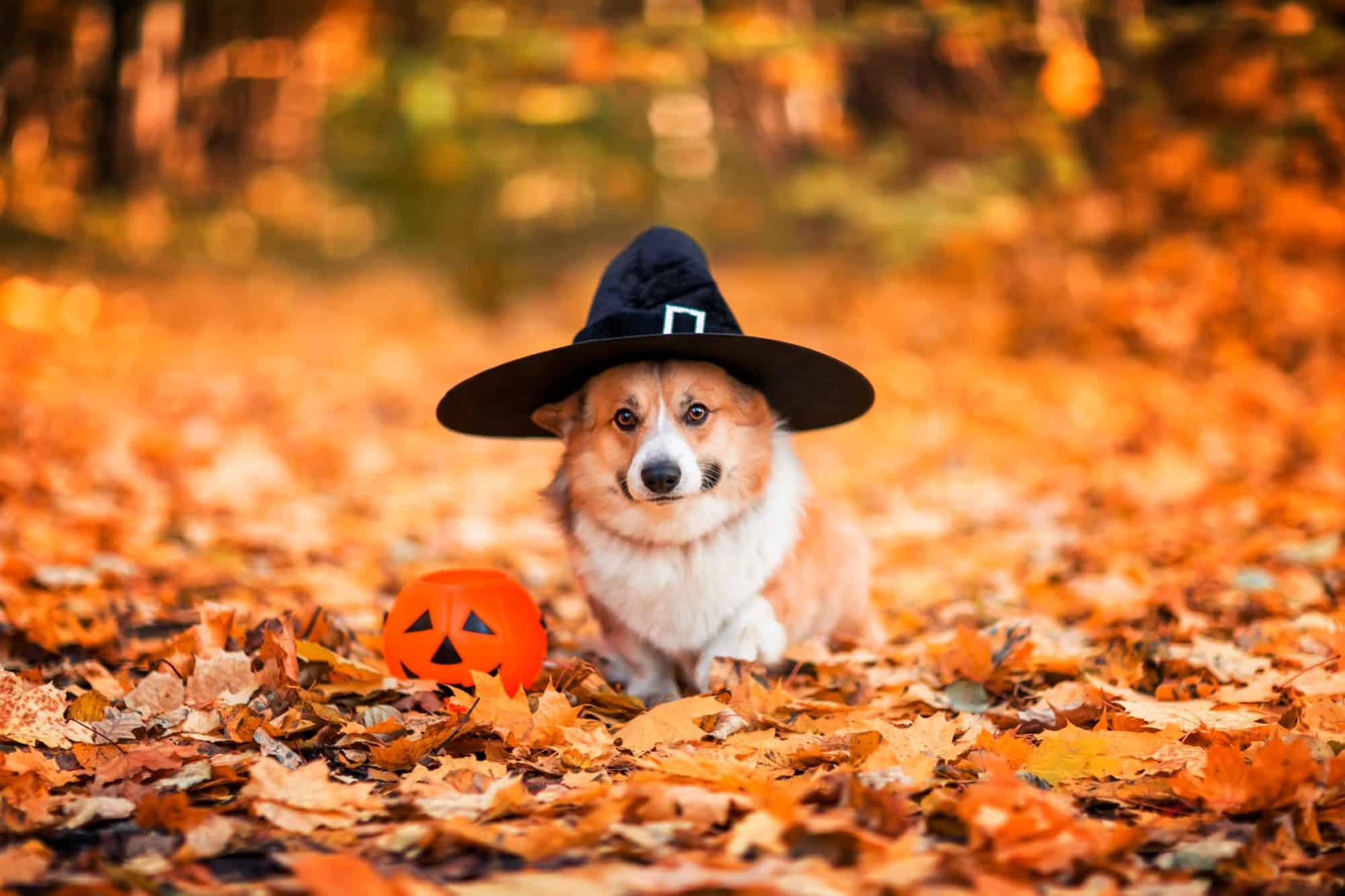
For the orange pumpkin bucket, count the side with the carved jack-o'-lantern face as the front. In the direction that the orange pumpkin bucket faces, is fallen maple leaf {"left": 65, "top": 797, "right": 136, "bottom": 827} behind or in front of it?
in front

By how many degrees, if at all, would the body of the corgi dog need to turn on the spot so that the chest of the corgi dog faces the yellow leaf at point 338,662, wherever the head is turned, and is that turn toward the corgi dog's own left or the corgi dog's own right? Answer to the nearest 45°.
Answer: approximately 45° to the corgi dog's own right

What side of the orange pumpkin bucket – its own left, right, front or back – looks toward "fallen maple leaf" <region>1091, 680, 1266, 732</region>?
left

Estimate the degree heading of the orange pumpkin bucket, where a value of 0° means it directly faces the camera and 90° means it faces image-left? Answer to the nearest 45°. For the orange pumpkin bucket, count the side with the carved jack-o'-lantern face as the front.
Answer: approximately 0°

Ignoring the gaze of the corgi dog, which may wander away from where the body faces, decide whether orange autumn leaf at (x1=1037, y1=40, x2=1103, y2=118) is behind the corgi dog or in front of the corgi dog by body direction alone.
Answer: behind

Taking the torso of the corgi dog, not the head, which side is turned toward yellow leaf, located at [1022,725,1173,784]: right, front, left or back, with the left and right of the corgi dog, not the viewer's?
left

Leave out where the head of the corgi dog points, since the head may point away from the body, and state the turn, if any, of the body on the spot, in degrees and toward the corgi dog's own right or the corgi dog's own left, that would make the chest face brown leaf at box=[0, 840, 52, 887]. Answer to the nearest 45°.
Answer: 0° — it already faces it

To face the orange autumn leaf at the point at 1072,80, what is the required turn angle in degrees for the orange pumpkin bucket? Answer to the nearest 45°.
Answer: approximately 135° to its left

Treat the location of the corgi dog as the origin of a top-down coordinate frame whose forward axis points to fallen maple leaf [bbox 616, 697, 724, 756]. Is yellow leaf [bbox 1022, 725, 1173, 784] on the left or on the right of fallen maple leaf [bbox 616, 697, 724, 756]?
left

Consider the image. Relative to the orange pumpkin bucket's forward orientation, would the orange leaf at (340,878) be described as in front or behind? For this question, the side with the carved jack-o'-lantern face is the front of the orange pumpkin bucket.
in front

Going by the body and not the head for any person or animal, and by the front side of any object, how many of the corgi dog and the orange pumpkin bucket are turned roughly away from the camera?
0
